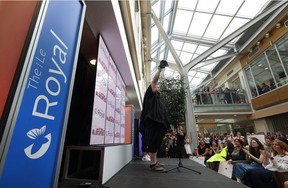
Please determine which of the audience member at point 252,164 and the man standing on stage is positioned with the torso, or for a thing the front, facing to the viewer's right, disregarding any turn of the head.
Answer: the man standing on stage

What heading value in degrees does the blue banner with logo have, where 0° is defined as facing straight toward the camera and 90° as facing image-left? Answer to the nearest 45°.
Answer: approximately 315°

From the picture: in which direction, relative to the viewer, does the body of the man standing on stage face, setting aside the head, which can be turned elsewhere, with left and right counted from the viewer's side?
facing to the right of the viewer

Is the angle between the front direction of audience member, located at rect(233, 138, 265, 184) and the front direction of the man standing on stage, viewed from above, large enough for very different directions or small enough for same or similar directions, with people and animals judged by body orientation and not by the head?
very different directions

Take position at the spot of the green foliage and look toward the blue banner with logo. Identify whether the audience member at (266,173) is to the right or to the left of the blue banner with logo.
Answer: left

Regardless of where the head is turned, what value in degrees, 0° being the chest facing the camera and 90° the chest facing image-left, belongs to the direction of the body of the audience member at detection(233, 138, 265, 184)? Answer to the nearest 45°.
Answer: approximately 90°

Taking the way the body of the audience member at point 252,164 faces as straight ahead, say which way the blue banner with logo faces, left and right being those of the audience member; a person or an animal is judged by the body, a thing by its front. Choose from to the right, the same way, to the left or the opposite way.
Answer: the opposite way

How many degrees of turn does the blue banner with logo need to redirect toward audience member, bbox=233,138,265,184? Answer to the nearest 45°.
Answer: approximately 45° to its left
